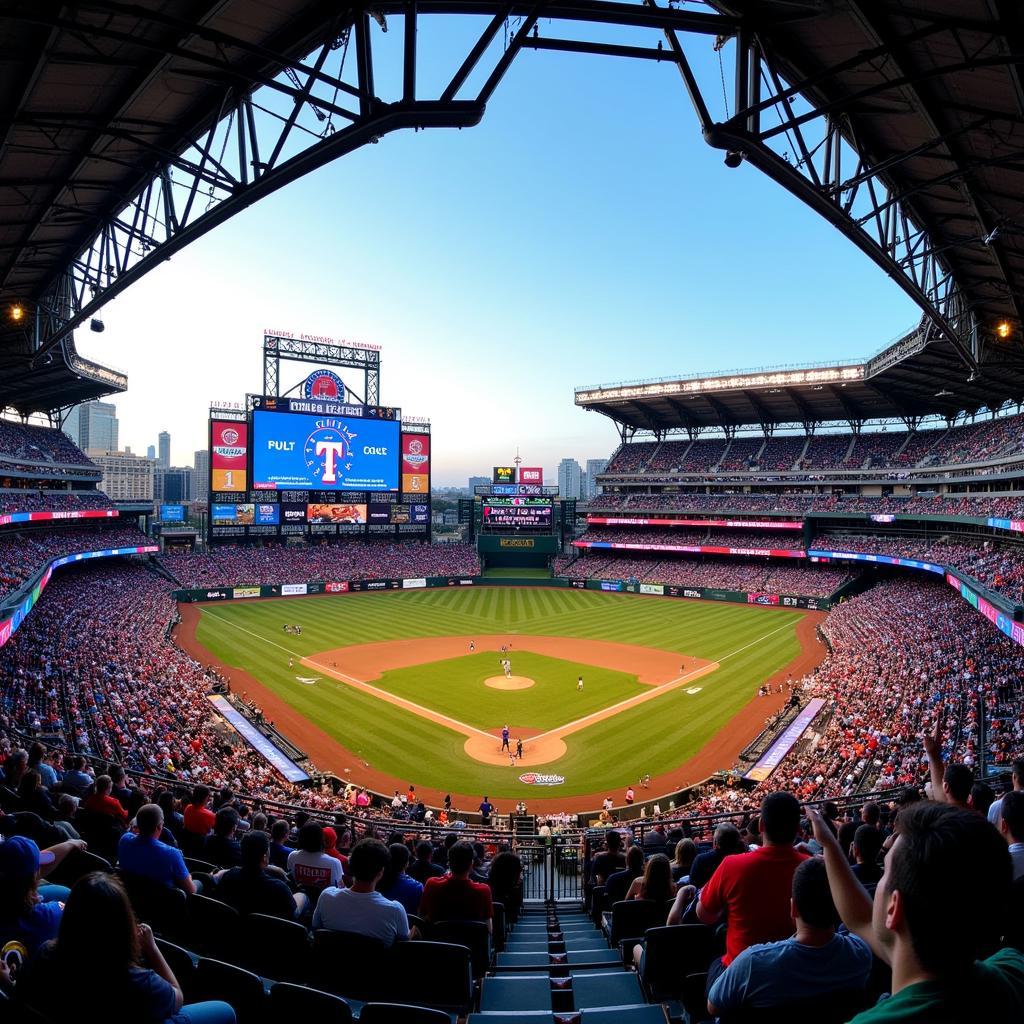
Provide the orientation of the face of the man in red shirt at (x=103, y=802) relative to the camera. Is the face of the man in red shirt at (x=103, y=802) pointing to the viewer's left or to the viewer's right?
to the viewer's right

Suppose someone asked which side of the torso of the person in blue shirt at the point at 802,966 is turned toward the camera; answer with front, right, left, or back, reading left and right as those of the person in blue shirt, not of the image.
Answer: back

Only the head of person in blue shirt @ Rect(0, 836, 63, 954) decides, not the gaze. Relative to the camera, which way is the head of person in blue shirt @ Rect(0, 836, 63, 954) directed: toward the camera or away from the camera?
away from the camera

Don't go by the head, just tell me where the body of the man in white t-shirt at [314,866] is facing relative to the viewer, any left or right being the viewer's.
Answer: facing away from the viewer

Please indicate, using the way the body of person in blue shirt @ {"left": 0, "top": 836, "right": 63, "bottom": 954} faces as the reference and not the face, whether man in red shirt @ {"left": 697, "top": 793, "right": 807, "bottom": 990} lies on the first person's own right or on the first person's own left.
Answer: on the first person's own right

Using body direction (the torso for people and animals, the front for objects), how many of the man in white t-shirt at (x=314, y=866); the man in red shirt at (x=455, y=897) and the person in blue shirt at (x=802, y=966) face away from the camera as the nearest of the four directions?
3

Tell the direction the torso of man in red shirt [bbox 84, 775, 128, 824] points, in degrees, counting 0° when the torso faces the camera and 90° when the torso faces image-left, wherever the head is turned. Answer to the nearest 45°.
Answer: approximately 225°

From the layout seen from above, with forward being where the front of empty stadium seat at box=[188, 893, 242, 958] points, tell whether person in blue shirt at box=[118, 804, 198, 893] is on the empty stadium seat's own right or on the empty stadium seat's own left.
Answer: on the empty stadium seat's own left

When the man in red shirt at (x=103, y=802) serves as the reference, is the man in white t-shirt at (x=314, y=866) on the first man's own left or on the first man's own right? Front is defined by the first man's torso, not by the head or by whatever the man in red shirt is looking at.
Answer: on the first man's own right

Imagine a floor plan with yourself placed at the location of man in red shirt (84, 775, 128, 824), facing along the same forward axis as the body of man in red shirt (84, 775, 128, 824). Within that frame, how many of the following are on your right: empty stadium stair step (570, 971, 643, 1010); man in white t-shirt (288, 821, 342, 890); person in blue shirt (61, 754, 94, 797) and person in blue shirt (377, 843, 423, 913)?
3

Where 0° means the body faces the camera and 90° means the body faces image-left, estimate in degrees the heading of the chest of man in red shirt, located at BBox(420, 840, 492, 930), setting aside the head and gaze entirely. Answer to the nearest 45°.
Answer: approximately 180°

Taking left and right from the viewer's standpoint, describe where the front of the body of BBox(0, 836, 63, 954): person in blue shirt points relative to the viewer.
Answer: facing away from the viewer and to the right of the viewer

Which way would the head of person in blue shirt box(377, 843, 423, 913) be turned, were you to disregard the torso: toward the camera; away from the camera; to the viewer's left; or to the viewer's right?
away from the camera

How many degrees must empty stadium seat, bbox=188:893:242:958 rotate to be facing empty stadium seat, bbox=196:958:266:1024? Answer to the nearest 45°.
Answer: approximately 135° to its right
